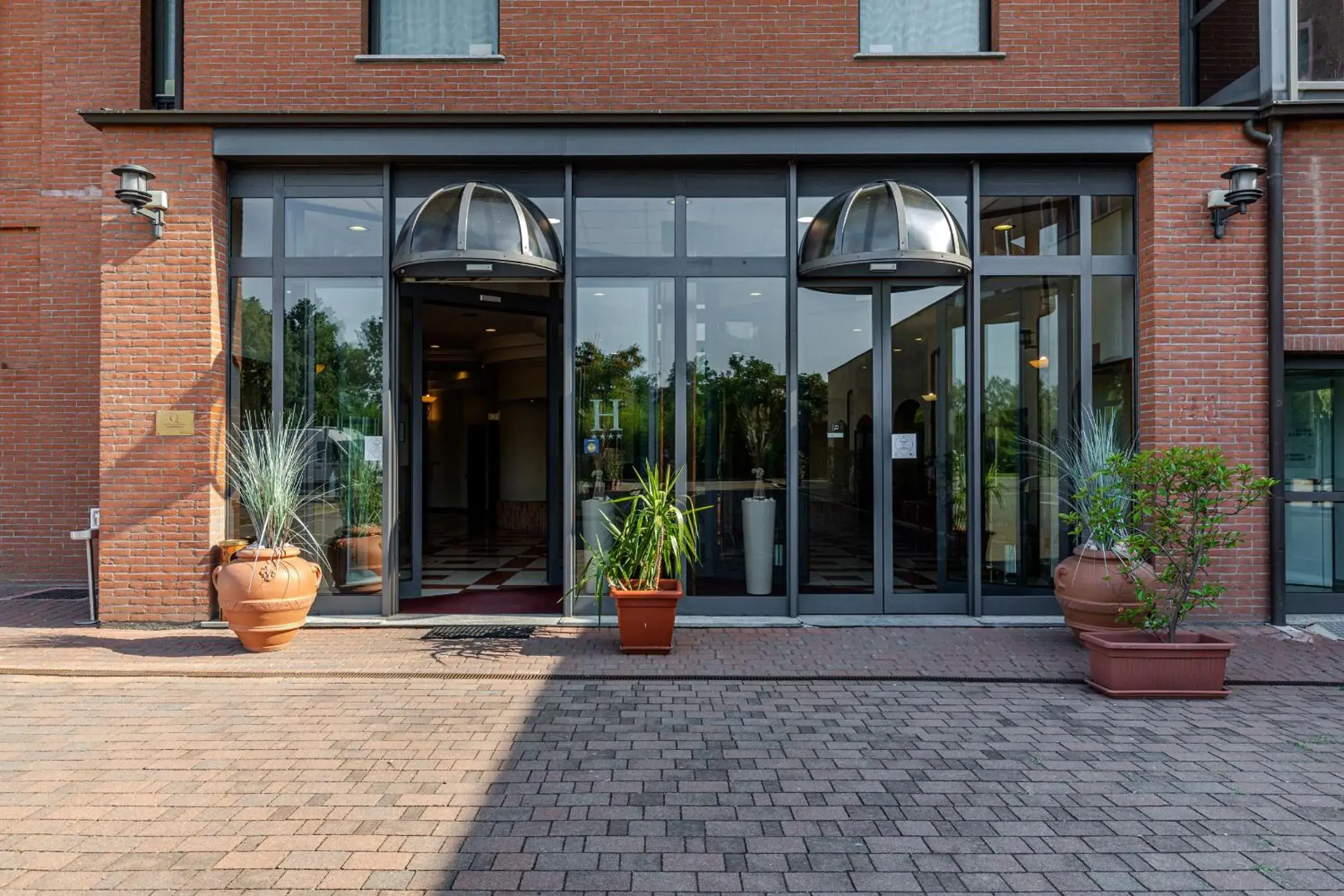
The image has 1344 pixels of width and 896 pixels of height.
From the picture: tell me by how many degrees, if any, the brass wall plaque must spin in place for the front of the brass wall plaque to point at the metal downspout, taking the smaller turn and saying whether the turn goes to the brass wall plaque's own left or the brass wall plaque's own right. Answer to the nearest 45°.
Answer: approximately 45° to the brass wall plaque's own left

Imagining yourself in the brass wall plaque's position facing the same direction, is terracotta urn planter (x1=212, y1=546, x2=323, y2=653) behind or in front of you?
in front

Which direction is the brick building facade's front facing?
toward the camera

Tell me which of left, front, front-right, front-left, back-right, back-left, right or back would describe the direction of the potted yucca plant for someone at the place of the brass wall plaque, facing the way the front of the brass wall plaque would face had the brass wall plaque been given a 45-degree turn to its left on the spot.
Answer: front

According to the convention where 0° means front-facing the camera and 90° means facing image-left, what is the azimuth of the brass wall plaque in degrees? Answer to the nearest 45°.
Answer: approximately 0°
